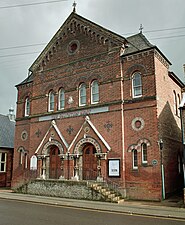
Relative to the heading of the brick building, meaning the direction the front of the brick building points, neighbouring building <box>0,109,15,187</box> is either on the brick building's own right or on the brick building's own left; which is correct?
on the brick building's own right

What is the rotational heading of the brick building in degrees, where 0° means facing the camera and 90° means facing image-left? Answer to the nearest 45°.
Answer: approximately 45°
